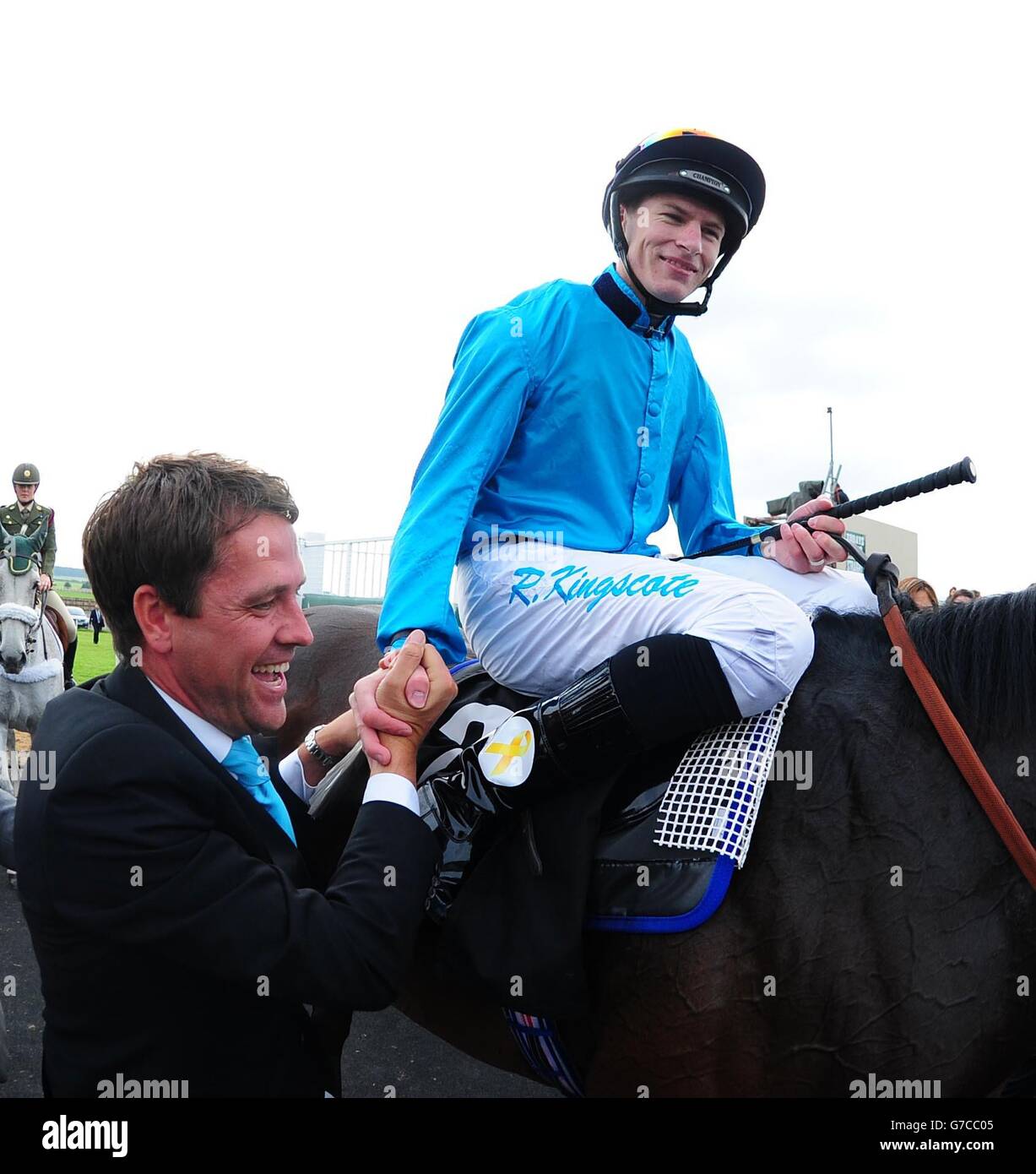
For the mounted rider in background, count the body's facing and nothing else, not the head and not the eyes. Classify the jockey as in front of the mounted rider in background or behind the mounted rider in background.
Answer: in front

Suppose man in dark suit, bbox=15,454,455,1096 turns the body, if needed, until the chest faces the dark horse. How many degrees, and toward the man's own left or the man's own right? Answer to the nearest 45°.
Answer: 0° — they already face it

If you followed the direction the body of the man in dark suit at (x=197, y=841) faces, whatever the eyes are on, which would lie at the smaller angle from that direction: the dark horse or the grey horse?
the dark horse

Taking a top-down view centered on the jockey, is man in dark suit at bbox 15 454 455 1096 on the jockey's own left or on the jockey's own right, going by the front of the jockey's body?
on the jockey's own right

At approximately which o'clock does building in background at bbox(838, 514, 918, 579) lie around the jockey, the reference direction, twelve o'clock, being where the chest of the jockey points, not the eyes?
The building in background is roughly at 8 o'clock from the jockey.

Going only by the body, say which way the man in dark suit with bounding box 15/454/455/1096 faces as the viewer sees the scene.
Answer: to the viewer's right

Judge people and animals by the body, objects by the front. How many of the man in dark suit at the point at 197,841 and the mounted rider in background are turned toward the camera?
1

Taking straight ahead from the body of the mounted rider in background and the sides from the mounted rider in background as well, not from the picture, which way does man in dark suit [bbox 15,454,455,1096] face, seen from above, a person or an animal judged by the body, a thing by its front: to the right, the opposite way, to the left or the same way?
to the left

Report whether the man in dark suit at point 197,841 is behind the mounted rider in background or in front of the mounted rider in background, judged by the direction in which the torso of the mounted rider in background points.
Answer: in front

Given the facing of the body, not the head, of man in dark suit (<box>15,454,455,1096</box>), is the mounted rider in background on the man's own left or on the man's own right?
on the man's own left

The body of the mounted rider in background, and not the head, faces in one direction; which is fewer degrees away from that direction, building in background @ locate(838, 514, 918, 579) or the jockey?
the jockey

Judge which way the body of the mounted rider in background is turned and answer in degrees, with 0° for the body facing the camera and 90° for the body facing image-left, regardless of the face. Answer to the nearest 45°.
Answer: approximately 0°
